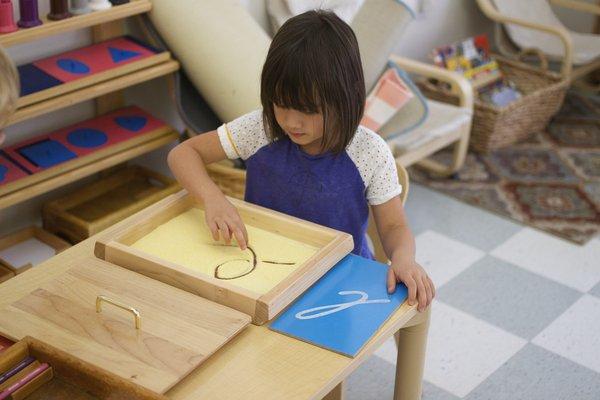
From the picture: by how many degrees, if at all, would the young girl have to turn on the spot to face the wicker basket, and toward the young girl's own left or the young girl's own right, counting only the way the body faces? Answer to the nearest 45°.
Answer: approximately 135° to the young girl's own left

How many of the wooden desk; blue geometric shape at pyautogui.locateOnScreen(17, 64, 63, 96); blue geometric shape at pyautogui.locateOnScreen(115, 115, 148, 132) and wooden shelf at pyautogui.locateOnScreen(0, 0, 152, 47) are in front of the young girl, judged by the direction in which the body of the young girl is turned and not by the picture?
1

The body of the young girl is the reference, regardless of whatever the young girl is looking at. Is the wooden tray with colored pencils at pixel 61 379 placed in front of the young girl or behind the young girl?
in front

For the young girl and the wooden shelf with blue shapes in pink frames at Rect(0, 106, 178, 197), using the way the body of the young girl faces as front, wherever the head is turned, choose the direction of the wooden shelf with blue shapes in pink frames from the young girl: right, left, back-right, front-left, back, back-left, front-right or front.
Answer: back-right

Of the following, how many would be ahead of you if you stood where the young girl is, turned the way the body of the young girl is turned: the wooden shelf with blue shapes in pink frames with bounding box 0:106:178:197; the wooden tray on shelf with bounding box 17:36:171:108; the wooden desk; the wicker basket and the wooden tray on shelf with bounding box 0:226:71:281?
1

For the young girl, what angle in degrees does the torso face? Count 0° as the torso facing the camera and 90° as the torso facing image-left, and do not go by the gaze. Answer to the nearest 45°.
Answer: approximately 0°

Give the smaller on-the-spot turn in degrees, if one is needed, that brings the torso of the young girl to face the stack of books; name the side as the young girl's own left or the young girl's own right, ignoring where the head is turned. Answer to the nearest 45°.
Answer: approximately 180°

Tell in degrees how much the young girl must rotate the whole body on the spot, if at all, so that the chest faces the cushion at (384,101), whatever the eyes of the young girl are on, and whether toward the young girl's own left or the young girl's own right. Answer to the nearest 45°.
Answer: approximately 180°

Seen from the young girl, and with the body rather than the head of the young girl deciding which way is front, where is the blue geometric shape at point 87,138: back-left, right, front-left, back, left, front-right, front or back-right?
back-right

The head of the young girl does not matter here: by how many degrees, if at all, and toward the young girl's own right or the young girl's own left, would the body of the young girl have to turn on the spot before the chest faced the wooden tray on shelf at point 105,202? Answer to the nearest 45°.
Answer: approximately 135° to the young girl's own right

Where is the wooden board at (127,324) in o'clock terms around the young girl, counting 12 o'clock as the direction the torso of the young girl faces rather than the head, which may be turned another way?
The wooden board is roughly at 1 o'clock from the young girl.

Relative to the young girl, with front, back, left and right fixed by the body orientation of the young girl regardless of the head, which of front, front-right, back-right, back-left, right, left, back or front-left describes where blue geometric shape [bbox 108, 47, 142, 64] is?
back-right

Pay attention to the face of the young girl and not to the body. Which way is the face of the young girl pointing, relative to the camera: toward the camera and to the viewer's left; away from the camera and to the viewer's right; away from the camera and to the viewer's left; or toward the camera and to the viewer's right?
toward the camera and to the viewer's left
